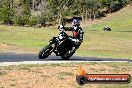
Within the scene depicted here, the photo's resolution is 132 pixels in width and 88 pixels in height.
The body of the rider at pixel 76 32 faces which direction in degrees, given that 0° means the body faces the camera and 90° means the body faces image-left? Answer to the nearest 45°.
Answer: approximately 45°
